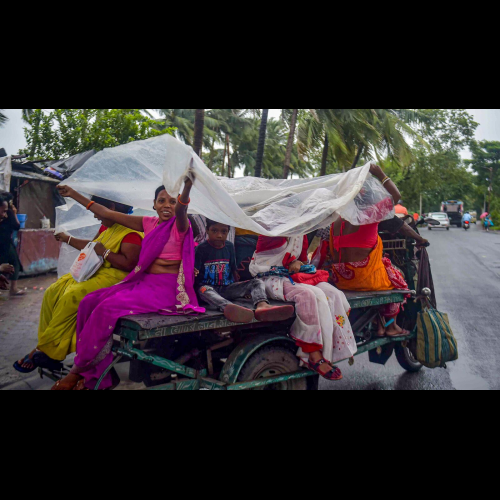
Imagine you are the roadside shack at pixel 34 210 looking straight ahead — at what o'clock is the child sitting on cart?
The child sitting on cart is roughly at 1 o'clock from the roadside shack.

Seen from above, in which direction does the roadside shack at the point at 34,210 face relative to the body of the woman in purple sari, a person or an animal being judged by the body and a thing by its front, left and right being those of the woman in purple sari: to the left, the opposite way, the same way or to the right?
to the left

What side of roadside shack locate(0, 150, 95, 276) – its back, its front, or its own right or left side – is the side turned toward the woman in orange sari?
front

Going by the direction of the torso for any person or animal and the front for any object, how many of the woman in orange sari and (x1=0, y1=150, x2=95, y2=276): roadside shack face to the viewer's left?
0

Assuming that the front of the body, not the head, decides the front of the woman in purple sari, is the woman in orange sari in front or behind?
behind

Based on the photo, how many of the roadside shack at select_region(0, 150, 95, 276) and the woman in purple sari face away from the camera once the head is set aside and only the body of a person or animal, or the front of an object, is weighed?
0
